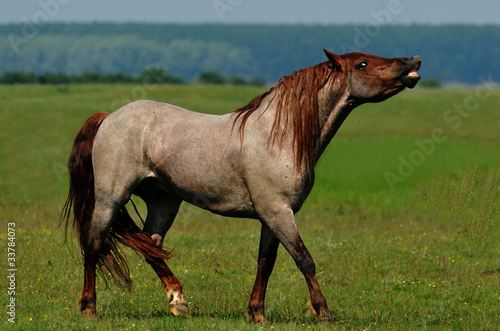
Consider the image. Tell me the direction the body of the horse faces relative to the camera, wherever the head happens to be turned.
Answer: to the viewer's right
